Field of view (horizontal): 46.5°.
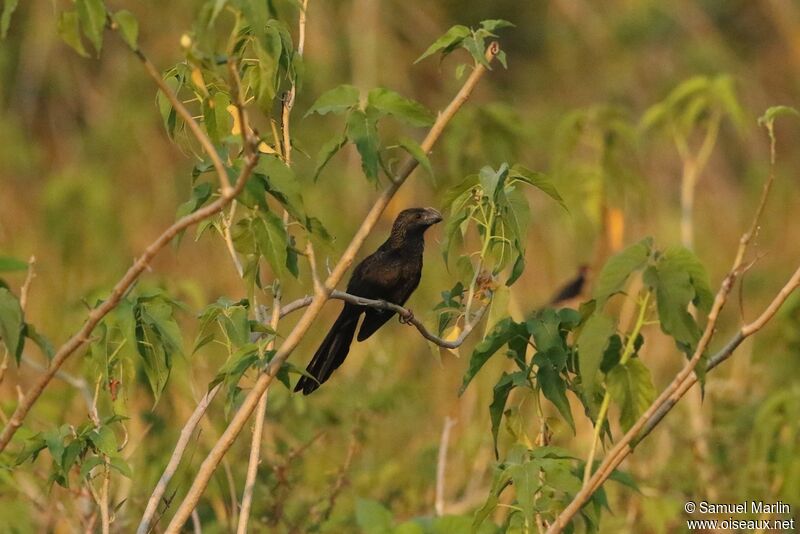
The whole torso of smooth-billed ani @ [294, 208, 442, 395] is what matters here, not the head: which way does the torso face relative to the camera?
to the viewer's right

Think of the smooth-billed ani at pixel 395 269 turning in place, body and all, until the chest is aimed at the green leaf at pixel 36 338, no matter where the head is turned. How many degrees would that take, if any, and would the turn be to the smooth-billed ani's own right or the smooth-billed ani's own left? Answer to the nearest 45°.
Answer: approximately 135° to the smooth-billed ani's own right

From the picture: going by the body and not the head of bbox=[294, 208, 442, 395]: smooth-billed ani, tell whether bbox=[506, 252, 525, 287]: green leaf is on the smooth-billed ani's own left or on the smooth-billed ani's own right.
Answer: on the smooth-billed ani's own right
